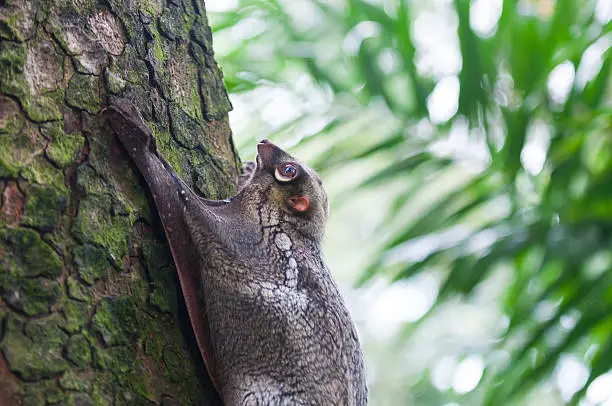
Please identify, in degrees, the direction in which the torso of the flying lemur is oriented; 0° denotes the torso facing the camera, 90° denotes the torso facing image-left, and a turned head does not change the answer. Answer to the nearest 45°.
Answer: approximately 90°
